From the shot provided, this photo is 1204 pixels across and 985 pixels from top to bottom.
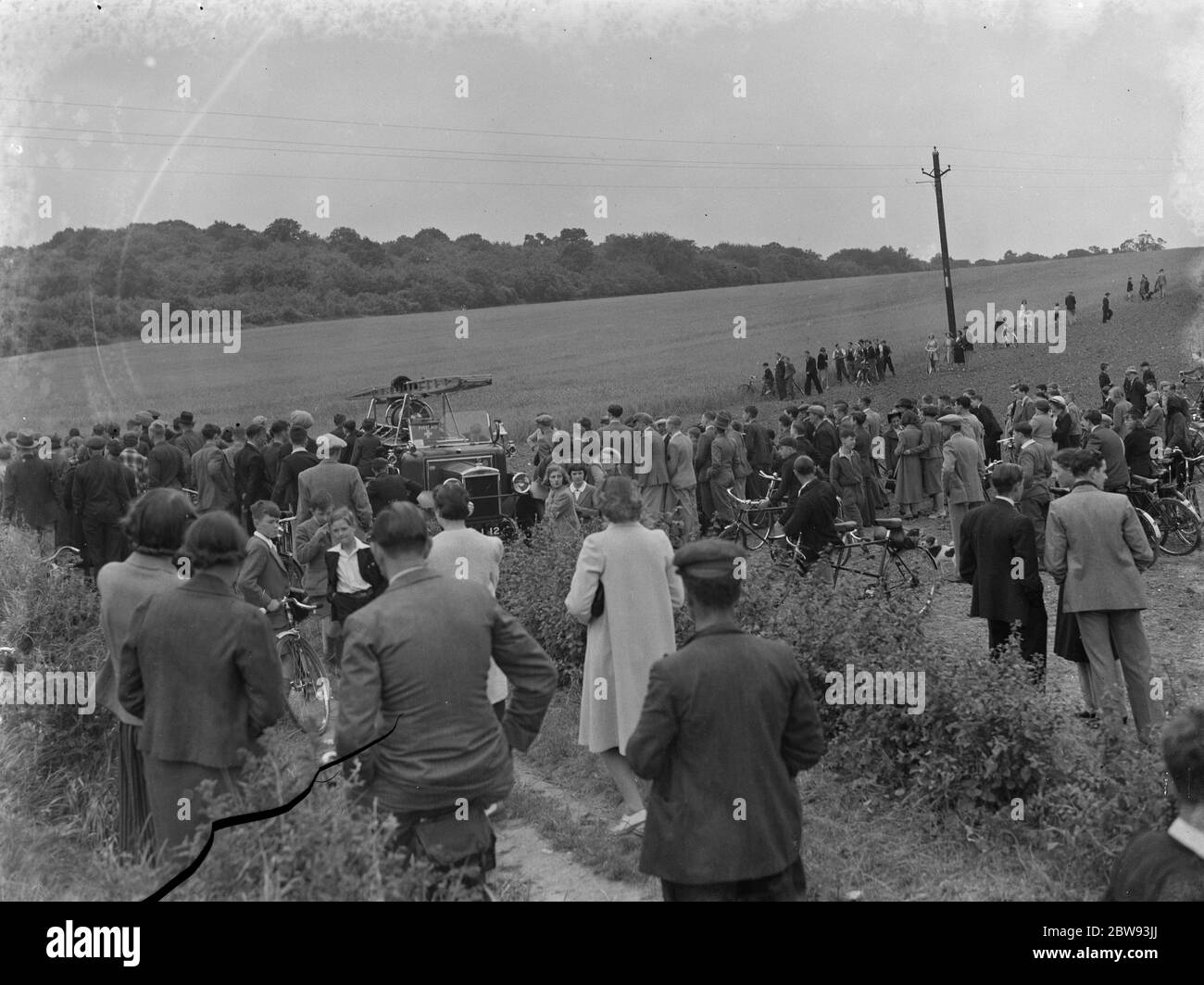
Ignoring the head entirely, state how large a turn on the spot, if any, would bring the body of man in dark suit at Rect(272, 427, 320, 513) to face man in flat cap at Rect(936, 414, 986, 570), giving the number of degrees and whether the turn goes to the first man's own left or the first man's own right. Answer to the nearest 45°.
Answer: approximately 90° to the first man's own right

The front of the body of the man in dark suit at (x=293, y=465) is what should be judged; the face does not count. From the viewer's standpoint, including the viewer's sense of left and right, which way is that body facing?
facing away from the viewer

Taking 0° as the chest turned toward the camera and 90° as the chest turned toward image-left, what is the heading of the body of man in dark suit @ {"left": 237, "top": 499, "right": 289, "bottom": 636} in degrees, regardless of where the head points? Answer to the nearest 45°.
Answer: approximately 315°

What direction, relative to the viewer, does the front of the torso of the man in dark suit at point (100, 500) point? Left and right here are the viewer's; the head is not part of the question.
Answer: facing away from the viewer

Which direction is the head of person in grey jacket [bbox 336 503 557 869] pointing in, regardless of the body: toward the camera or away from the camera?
away from the camera

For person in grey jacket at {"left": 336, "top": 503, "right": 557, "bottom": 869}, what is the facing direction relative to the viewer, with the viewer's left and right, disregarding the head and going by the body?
facing away from the viewer

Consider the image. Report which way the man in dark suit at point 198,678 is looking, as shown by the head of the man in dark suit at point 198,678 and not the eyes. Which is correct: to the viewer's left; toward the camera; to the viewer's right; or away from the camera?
away from the camera

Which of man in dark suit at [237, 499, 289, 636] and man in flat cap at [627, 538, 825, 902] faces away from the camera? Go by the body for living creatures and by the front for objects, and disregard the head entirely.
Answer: the man in flat cap

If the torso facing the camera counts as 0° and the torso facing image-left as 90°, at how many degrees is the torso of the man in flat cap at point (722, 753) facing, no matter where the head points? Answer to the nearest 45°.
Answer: approximately 180°

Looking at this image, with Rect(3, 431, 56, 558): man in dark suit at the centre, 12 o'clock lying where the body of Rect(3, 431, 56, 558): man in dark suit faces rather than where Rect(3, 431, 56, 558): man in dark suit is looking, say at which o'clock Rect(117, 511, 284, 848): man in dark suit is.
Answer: Rect(117, 511, 284, 848): man in dark suit is roughly at 6 o'clock from Rect(3, 431, 56, 558): man in dark suit.

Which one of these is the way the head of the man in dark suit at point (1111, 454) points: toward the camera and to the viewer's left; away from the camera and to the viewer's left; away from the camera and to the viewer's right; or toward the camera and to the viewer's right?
away from the camera and to the viewer's left
